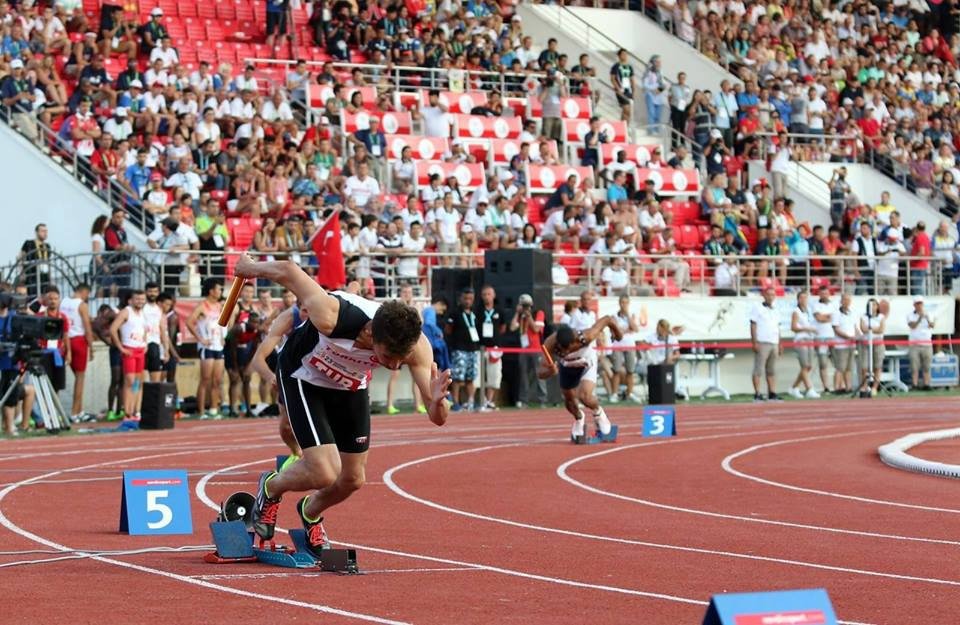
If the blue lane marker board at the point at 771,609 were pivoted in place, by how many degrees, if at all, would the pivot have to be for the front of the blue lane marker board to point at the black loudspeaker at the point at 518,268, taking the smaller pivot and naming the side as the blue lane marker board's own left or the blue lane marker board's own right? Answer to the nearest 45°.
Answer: approximately 180°

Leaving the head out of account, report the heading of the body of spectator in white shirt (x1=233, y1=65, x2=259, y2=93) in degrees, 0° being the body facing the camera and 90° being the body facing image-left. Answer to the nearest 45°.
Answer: approximately 0°

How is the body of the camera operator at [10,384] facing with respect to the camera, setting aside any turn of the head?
to the viewer's right

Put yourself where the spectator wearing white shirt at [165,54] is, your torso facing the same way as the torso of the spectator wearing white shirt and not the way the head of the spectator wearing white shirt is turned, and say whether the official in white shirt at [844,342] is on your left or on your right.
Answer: on your left

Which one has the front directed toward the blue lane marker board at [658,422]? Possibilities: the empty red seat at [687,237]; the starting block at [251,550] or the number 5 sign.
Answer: the empty red seat

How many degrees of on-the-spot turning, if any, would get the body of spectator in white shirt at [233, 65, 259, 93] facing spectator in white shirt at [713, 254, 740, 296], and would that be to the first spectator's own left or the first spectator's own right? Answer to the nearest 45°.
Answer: approximately 90° to the first spectator's own left

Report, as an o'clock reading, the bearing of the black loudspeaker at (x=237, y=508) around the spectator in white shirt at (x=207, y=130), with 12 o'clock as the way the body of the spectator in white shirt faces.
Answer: The black loudspeaker is roughly at 12 o'clock from the spectator in white shirt.
